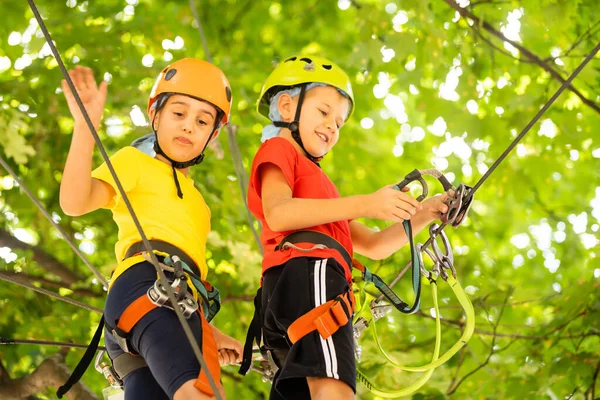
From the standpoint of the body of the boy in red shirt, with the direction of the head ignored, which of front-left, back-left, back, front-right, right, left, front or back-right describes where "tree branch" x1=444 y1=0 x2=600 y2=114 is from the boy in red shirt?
front-left

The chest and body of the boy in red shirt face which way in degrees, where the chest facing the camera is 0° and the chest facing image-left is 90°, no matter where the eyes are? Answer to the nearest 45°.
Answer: approximately 270°
